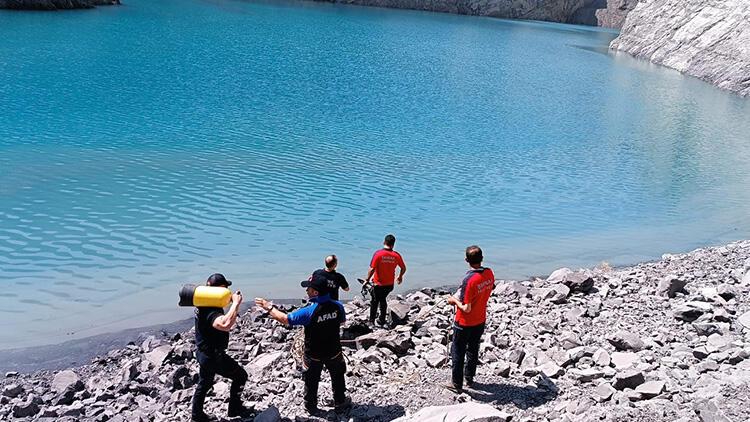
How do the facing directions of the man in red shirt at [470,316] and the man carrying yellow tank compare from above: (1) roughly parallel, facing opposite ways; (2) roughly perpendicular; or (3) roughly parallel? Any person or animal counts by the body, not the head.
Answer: roughly perpendicular

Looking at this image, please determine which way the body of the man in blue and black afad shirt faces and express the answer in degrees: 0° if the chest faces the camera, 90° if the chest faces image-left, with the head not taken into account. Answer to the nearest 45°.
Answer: approximately 135°

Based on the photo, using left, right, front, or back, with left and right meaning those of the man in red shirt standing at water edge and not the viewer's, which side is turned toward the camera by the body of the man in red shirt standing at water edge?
back

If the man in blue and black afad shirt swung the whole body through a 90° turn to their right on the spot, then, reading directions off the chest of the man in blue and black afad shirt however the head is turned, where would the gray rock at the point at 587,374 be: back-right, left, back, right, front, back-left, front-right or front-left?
front-right

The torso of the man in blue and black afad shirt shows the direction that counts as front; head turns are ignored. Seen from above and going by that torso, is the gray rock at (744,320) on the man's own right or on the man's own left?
on the man's own right

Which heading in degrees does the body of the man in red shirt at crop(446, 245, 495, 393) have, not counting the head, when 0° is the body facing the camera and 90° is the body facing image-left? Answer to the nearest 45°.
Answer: approximately 135°

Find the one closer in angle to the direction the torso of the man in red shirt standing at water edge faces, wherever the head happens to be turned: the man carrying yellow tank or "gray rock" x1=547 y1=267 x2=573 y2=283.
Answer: the gray rock

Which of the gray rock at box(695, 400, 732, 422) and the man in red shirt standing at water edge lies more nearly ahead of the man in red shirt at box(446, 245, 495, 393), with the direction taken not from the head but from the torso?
the man in red shirt standing at water edge

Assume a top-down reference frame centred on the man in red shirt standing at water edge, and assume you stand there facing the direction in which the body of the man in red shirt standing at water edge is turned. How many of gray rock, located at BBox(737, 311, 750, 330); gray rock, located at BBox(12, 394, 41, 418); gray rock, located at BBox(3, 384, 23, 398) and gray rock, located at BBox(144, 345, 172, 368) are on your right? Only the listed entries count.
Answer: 1
